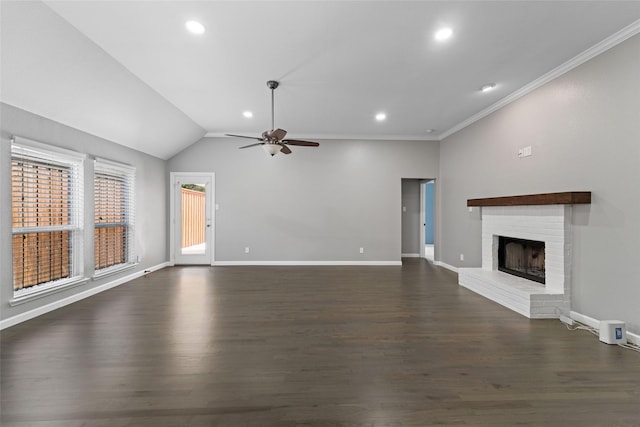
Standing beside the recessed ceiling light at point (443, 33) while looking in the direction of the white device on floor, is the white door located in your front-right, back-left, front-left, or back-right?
back-left

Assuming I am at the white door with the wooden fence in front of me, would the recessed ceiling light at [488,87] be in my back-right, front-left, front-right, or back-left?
back-right

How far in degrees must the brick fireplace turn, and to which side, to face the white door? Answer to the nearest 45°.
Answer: approximately 45° to its right

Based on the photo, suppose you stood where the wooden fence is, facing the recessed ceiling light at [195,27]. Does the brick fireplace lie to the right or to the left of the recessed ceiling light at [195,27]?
left

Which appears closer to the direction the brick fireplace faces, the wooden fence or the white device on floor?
the wooden fence

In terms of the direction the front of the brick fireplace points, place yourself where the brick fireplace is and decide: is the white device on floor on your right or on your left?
on your left

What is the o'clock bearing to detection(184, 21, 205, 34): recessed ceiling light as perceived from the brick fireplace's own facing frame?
The recessed ceiling light is roughly at 12 o'clock from the brick fireplace.

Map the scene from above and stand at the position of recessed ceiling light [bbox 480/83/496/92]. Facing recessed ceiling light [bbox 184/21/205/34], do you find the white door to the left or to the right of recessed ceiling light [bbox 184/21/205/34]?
right

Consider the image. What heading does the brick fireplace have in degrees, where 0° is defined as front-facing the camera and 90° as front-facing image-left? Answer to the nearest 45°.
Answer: approximately 45°
